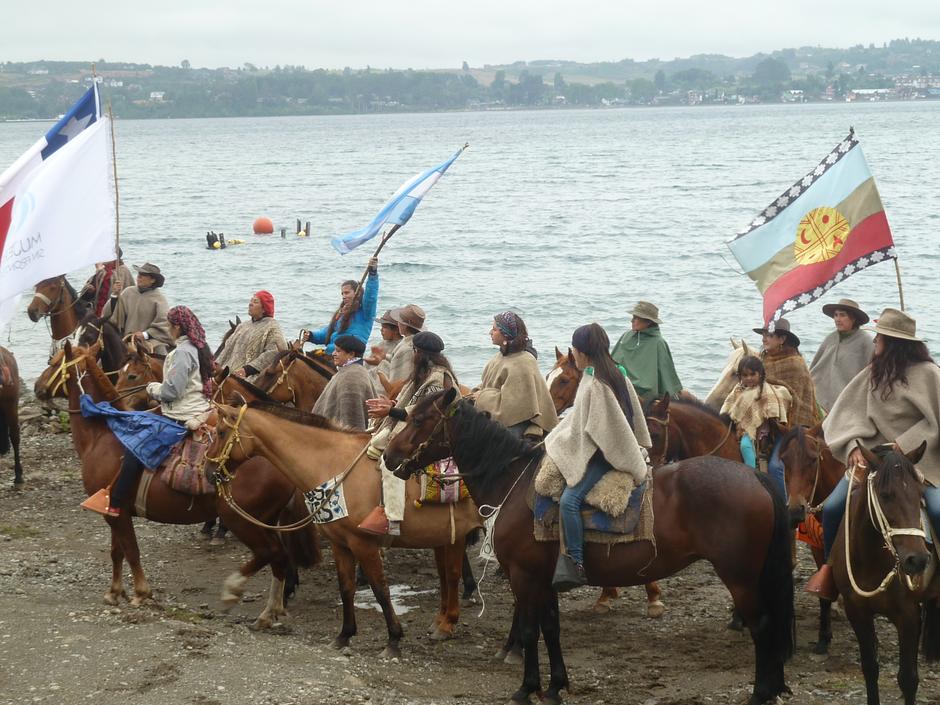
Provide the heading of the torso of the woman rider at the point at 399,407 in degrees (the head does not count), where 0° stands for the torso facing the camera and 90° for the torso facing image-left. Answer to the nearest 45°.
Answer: approximately 90°

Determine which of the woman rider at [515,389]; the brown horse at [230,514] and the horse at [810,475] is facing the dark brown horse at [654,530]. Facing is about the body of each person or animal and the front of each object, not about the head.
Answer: the horse

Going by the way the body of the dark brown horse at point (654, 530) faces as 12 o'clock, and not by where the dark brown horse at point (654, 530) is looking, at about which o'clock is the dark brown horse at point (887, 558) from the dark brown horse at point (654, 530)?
the dark brown horse at point (887, 558) is roughly at 7 o'clock from the dark brown horse at point (654, 530).

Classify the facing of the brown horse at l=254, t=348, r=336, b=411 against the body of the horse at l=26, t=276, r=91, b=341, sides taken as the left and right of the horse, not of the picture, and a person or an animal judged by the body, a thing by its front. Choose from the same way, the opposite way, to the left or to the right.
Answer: the same way

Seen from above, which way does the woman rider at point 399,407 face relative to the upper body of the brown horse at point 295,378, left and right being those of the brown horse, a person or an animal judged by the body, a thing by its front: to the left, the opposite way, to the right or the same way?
the same way

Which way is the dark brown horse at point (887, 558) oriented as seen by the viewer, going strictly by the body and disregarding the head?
toward the camera

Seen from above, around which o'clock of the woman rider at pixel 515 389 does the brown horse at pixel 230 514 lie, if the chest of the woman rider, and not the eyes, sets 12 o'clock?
The brown horse is roughly at 12 o'clock from the woman rider.

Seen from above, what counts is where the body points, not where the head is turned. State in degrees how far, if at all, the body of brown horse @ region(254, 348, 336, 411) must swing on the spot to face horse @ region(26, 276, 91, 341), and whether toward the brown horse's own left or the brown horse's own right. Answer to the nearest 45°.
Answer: approximately 45° to the brown horse's own right

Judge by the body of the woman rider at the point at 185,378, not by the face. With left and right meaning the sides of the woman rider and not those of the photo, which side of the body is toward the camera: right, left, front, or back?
left

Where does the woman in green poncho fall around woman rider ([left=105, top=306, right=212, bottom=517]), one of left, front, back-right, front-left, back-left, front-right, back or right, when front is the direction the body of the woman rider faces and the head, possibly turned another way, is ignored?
back

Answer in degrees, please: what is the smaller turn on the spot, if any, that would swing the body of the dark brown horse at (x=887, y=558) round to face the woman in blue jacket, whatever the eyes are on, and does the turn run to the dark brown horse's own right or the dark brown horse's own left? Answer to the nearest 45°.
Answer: approximately 135° to the dark brown horse's own right

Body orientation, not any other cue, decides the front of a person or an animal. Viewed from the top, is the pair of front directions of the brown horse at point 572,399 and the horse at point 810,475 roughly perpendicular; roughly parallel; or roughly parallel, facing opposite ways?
roughly parallel

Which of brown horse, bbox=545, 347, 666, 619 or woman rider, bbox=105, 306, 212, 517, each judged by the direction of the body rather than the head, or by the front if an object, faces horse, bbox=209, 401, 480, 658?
the brown horse

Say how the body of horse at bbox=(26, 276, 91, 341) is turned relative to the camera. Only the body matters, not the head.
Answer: to the viewer's left
